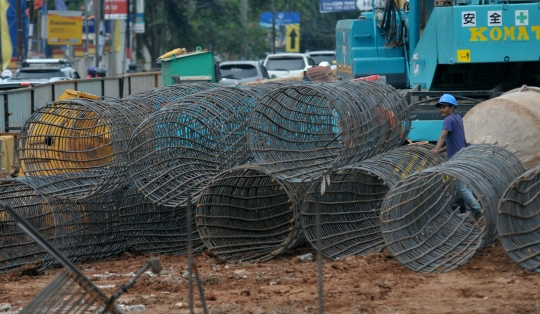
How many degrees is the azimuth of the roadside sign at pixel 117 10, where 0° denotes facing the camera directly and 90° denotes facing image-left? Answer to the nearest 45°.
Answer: approximately 0°

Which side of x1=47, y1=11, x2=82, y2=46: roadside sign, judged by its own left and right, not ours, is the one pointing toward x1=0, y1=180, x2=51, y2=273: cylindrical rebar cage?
front

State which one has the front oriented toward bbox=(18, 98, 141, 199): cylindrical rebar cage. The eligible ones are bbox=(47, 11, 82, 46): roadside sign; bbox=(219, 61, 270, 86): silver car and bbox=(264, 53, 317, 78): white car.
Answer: the roadside sign

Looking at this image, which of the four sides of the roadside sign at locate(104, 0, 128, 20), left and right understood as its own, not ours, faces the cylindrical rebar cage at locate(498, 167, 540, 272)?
front

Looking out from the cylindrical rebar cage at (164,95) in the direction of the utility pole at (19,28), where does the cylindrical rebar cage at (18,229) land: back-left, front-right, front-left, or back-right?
back-left

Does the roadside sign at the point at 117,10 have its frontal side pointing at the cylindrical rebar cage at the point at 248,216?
yes
